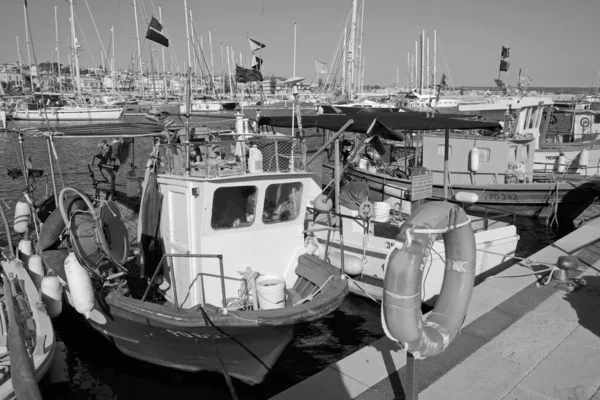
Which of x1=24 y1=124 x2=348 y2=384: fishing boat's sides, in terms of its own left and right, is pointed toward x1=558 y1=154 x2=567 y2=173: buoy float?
left

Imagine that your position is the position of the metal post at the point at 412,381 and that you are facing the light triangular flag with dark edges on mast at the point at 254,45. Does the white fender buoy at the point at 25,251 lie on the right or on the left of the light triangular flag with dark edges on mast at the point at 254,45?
left

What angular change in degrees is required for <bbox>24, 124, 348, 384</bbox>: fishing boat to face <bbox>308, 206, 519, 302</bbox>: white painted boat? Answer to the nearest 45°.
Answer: approximately 90° to its left

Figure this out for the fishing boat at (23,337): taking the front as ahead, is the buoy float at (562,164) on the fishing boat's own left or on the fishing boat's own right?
on the fishing boat's own left

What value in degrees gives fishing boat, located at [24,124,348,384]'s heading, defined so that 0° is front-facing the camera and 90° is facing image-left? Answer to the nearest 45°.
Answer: approximately 315°

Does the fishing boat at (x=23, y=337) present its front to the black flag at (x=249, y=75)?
no

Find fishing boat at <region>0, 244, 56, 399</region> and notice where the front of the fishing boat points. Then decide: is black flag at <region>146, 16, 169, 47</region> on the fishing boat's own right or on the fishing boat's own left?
on the fishing boat's own left

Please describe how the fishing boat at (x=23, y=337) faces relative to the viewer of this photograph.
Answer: facing the viewer and to the right of the viewer

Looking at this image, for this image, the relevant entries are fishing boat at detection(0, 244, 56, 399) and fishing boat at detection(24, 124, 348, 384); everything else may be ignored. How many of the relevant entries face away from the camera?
0

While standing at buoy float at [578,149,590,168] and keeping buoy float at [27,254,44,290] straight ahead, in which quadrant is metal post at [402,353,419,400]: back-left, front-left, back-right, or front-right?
front-left

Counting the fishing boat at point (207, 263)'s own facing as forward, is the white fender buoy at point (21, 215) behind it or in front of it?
behind

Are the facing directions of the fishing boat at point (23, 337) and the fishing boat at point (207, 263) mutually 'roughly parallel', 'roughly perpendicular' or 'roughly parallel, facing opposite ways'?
roughly parallel

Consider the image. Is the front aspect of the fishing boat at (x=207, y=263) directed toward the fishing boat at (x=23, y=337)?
no

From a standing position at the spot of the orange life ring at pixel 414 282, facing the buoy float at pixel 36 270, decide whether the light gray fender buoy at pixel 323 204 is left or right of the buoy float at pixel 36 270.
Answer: right

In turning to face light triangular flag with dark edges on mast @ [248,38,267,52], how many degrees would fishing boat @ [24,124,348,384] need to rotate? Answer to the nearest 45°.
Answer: approximately 135° to its left
